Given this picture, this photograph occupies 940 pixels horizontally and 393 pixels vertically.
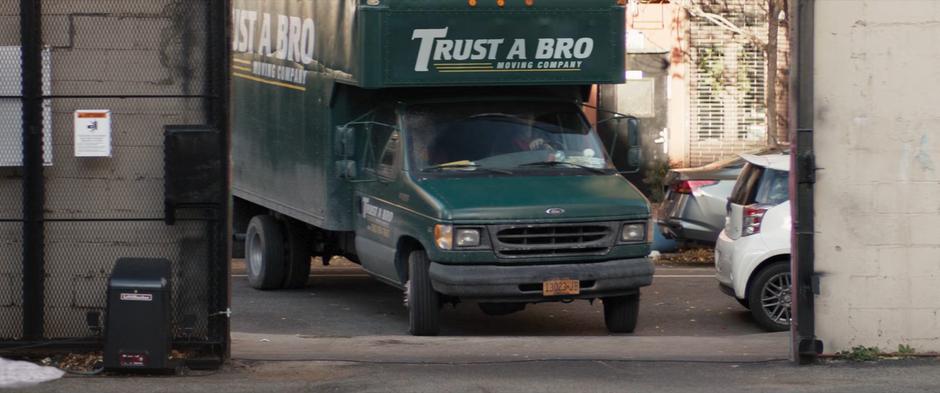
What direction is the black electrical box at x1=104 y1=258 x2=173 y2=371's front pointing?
toward the camera

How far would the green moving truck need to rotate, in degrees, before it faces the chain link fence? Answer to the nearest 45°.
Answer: approximately 90° to its right

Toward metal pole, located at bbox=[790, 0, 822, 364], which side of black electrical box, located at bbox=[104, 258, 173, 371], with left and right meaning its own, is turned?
left

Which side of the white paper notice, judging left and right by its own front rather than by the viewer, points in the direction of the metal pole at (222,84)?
left

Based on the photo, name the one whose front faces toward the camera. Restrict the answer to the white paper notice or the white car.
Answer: the white paper notice

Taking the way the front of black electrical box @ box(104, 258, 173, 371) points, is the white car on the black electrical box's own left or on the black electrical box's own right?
on the black electrical box's own left

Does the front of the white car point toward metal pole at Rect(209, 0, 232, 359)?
no

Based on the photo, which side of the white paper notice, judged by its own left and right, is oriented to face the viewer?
front

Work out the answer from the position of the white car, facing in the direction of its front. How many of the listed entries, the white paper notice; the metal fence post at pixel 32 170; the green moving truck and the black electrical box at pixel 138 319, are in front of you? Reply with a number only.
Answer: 0

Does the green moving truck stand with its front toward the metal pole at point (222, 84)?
no

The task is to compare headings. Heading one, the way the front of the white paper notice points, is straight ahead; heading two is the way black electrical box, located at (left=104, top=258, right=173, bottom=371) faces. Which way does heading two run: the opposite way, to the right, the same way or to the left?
the same way

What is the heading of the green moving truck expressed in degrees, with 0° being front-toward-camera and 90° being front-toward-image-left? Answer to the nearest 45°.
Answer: approximately 315°

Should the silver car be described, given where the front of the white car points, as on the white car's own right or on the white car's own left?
on the white car's own left

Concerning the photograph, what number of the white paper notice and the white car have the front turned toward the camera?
1

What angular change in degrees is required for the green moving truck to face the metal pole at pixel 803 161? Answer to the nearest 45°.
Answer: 0° — it already faces it

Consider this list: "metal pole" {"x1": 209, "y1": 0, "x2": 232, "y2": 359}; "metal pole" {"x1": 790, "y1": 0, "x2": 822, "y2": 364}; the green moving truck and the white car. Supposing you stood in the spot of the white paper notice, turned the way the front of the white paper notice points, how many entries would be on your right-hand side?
0
